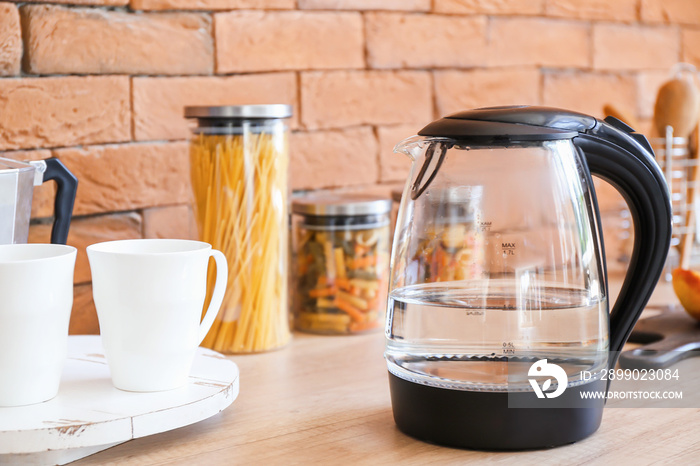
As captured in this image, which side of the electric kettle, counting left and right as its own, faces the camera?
left

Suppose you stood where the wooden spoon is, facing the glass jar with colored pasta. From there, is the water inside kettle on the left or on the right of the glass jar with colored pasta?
left

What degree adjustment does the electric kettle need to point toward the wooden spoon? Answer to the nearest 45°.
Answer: approximately 90° to its right
